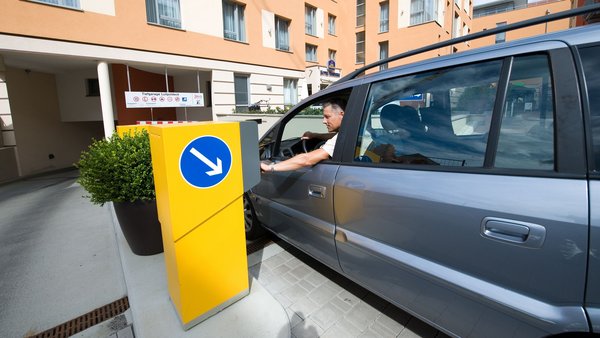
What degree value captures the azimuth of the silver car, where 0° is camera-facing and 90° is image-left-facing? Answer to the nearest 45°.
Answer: approximately 135°

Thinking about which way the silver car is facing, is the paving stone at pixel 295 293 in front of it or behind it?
in front

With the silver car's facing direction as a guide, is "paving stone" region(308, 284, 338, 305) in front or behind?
in front

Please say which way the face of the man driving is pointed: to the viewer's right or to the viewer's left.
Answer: to the viewer's left

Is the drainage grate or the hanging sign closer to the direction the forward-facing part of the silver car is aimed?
the hanging sign

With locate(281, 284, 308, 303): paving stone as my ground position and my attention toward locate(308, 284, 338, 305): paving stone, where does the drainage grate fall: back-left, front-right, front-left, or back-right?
back-right

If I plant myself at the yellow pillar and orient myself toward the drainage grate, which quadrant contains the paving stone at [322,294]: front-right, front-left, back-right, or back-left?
back-right

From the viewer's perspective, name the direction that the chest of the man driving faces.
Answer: to the viewer's left
